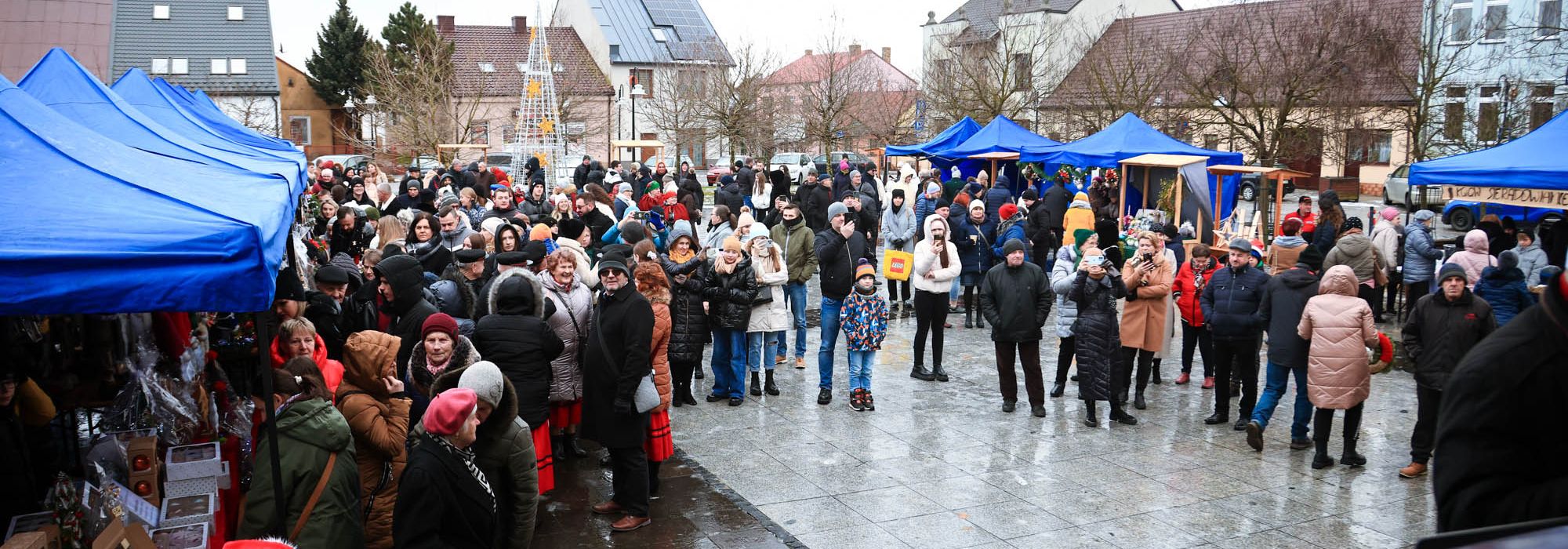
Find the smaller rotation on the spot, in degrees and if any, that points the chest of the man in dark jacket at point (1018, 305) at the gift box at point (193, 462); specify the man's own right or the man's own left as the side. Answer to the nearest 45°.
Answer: approximately 45° to the man's own right

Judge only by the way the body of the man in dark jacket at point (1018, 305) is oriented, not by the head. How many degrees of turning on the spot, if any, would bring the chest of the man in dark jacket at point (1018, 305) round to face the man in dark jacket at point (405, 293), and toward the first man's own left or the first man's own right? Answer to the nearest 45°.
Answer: approximately 45° to the first man's own right

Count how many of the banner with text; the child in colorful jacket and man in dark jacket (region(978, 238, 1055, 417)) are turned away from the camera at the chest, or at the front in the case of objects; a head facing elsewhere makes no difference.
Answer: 0

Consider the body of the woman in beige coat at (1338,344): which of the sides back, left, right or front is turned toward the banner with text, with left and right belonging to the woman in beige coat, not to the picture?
front

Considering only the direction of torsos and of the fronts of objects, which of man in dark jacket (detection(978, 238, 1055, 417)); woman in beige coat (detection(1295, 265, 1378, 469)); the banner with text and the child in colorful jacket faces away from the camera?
the woman in beige coat

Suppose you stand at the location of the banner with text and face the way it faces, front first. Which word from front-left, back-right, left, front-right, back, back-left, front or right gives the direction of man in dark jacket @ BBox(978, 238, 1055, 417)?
front-right

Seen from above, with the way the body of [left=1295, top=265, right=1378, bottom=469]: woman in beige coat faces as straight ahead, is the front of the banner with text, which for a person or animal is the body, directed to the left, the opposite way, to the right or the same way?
the opposite way

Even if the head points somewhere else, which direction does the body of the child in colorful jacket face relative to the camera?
toward the camera

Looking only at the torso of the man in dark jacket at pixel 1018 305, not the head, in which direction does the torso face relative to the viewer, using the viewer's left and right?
facing the viewer

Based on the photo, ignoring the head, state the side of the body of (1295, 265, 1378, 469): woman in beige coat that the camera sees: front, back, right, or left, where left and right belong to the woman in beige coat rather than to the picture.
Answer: back

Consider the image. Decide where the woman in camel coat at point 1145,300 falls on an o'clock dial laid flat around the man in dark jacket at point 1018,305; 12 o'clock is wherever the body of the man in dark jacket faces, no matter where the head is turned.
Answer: The woman in camel coat is roughly at 8 o'clock from the man in dark jacket.

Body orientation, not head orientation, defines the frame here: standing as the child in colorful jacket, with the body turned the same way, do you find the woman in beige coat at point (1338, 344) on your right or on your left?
on your left

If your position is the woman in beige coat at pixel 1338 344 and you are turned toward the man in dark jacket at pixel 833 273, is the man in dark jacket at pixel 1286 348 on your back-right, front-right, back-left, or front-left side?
front-right

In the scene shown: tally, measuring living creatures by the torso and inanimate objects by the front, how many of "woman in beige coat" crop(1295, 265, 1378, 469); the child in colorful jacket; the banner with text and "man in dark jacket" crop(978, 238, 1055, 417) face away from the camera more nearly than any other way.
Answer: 1

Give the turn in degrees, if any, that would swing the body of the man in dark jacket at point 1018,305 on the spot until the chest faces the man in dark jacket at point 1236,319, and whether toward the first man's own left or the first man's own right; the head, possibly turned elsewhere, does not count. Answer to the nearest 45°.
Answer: approximately 90° to the first man's own left

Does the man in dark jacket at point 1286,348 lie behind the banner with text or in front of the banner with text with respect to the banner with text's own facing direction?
in front
